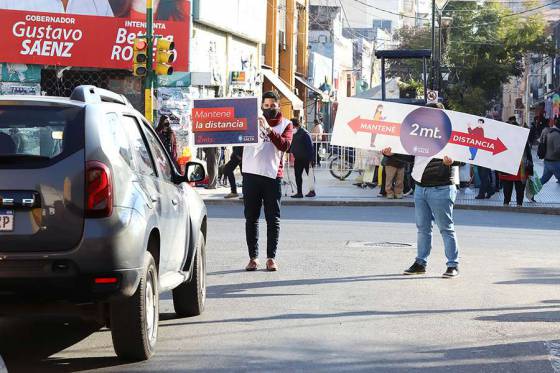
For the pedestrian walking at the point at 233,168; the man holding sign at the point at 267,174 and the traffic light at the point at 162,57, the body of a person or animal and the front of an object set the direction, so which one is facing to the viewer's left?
the pedestrian walking

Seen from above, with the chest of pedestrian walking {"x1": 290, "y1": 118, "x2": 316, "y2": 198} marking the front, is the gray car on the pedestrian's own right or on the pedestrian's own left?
on the pedestrian's own left

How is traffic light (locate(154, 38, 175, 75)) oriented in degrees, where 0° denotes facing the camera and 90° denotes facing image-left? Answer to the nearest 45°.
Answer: approximately 315°

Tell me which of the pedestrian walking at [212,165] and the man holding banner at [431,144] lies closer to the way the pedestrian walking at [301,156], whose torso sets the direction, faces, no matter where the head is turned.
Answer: the pedestrian walking

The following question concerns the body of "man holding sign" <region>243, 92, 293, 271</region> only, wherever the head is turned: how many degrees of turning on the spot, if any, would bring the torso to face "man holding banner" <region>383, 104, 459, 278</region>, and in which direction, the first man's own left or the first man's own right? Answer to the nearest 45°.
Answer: approximately 90° to the first man's own left

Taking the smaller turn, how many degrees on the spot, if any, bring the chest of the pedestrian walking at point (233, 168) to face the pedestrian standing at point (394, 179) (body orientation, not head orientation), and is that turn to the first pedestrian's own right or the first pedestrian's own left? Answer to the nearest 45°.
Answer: approximately 180°

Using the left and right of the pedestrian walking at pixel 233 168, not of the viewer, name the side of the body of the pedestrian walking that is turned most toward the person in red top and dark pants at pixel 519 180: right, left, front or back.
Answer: back

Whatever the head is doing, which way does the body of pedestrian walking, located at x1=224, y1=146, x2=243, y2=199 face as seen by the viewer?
to the viewer's left

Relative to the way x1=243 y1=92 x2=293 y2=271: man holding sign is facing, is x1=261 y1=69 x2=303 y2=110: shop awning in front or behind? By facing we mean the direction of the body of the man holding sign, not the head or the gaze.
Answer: behind
